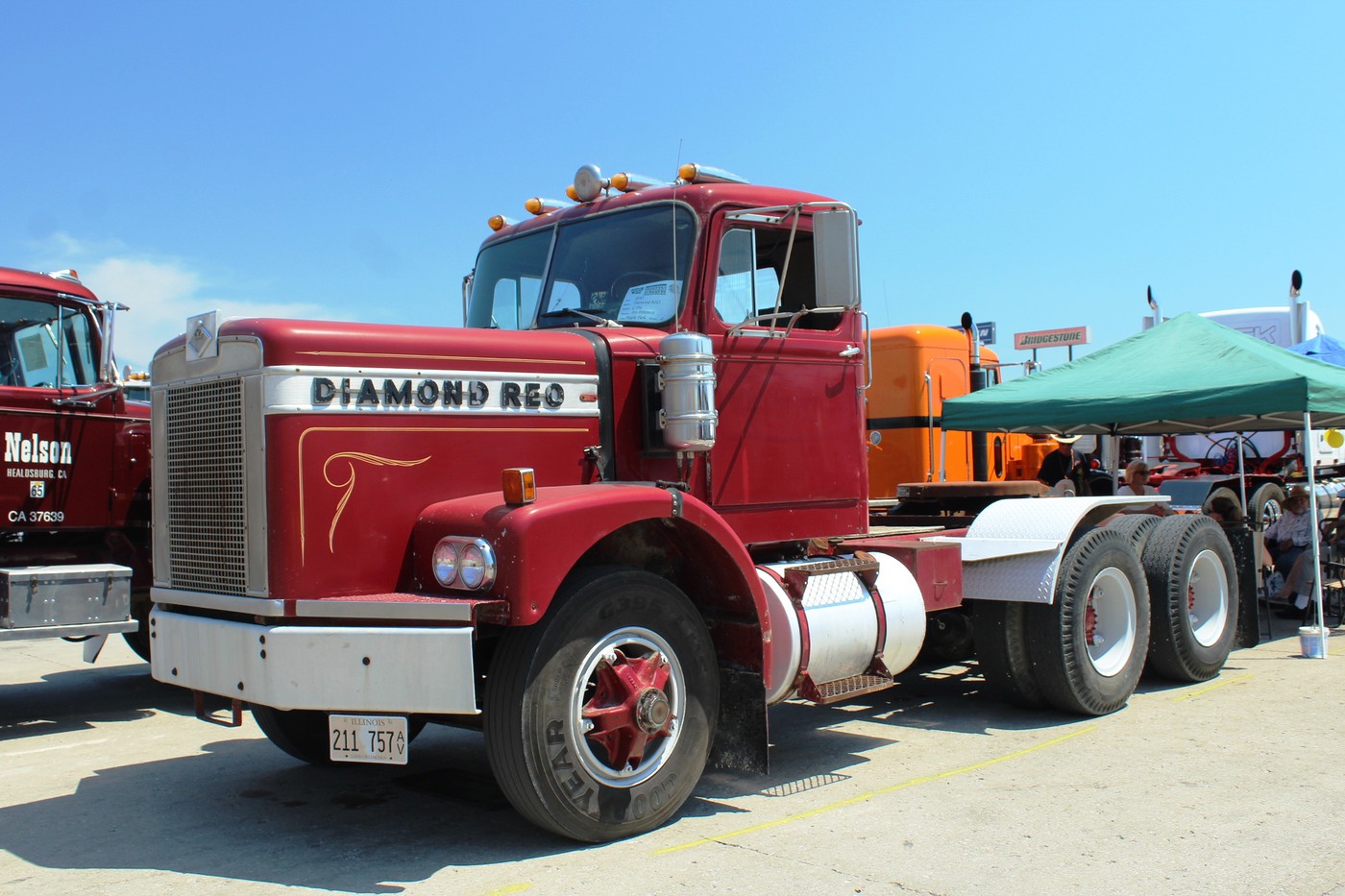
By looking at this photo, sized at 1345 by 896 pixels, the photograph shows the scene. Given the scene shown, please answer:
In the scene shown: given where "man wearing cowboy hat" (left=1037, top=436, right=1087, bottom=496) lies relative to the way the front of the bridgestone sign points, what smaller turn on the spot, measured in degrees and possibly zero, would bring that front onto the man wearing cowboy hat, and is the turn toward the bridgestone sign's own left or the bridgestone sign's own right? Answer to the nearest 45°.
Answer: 0° — it already faces them

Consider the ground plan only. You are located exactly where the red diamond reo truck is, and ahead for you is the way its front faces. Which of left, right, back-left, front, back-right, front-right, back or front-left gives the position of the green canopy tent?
back

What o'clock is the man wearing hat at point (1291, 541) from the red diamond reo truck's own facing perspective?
The man wearing hat is roughly at 6 o'clock from the red diamond reo truck.

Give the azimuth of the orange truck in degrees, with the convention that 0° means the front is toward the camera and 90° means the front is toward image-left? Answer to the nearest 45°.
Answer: approximately 225°

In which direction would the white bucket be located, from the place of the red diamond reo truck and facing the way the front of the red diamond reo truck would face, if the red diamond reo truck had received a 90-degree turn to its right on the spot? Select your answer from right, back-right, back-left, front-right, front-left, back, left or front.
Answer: right

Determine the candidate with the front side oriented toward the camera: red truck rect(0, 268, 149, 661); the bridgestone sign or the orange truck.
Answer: the bridgestone sign

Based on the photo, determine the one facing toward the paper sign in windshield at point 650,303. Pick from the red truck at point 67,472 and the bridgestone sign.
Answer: the bridgestone sign

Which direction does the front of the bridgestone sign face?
toward the camera

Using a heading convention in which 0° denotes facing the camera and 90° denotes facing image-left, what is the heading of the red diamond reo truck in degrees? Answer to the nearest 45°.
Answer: approximately 45°

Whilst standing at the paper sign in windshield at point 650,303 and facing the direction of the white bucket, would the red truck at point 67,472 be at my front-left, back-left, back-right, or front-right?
back-left
